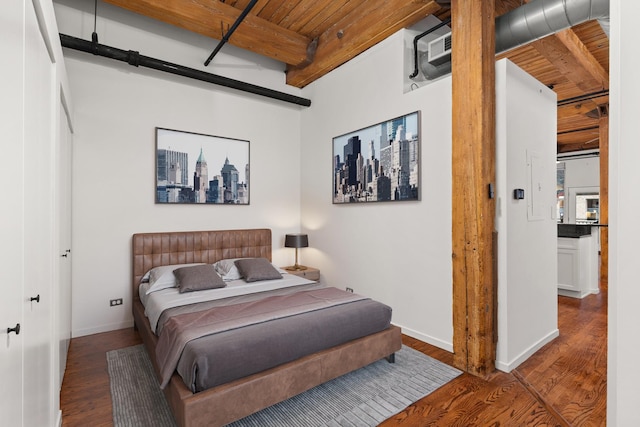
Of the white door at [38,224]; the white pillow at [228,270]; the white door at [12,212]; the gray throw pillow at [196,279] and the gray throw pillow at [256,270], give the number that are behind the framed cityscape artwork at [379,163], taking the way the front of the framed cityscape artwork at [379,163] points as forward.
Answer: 0

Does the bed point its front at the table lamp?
no

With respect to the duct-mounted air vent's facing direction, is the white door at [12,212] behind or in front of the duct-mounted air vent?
in front

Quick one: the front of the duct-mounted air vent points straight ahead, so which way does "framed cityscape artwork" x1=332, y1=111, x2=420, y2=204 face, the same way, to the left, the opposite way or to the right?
the same way

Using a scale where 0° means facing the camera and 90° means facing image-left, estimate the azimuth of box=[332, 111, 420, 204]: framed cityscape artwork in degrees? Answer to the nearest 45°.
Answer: approximately 45°

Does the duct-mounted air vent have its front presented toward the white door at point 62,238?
yes

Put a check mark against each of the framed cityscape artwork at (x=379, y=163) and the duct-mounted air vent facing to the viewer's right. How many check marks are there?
0

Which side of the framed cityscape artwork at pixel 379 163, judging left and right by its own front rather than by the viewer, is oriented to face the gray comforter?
front

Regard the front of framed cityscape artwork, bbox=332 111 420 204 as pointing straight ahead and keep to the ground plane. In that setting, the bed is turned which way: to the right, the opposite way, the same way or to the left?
to the left

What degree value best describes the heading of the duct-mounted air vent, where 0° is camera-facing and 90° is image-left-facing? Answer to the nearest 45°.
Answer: approximately 45°

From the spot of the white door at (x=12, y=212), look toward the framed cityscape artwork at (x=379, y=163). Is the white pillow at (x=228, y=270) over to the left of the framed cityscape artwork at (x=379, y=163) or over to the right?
left

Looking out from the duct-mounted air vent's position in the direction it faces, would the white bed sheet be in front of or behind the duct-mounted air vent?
in front

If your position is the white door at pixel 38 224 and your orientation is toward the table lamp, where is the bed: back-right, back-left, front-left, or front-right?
front-right
